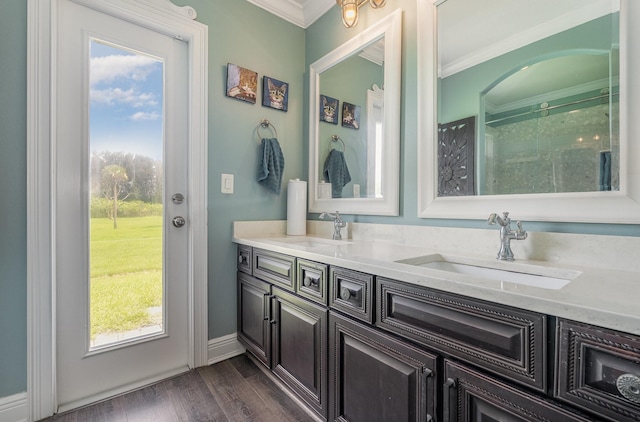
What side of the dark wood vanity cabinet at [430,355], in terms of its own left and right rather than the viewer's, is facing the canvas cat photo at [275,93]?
right

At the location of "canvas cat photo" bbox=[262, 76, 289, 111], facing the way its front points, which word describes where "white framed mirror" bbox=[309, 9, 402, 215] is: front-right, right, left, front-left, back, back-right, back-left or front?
front

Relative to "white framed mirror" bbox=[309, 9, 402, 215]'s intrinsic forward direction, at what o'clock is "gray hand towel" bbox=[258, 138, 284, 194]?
The gray hand towel is roughly at 2 o'clock from the white framed mirror.

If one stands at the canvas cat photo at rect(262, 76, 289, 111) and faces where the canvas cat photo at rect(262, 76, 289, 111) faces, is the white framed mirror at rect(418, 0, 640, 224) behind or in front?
in front

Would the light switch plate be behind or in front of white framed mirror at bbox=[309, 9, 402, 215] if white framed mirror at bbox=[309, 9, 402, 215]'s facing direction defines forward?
in front

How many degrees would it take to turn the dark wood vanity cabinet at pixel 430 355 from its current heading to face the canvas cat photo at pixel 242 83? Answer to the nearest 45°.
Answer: approximately 90° to its right

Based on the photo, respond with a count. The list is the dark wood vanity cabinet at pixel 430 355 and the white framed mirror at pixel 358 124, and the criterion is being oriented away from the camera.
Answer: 0

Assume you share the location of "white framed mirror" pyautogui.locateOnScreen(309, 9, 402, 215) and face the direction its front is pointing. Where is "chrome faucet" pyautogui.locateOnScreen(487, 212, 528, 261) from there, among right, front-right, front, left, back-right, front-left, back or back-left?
left

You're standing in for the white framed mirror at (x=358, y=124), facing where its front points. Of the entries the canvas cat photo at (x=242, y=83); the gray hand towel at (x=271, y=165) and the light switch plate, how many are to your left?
0

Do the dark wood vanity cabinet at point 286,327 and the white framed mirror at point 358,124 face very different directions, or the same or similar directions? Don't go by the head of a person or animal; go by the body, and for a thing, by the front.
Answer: same or similar directions

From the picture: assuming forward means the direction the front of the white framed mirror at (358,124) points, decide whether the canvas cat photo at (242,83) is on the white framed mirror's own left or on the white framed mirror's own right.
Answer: on the white framed mirror's own right

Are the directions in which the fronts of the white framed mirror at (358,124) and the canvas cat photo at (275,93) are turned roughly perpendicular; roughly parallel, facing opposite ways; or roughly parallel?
roughly perpendicular

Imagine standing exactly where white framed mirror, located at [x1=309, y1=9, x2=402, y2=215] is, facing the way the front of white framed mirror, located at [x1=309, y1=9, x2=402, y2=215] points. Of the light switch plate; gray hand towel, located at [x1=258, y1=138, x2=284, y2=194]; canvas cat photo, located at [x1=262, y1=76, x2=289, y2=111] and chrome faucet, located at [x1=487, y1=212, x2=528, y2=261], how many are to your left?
1

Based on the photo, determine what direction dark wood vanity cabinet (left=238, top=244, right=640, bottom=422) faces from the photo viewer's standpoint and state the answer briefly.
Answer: facing the viewer and to the left of the viewer

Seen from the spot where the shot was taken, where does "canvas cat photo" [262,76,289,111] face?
facing the viewer and to the right of the viewer

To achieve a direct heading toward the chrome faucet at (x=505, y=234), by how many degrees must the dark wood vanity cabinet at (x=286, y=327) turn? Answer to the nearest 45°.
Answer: approximately 90° to its left

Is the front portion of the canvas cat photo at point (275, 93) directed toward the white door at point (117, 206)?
no
